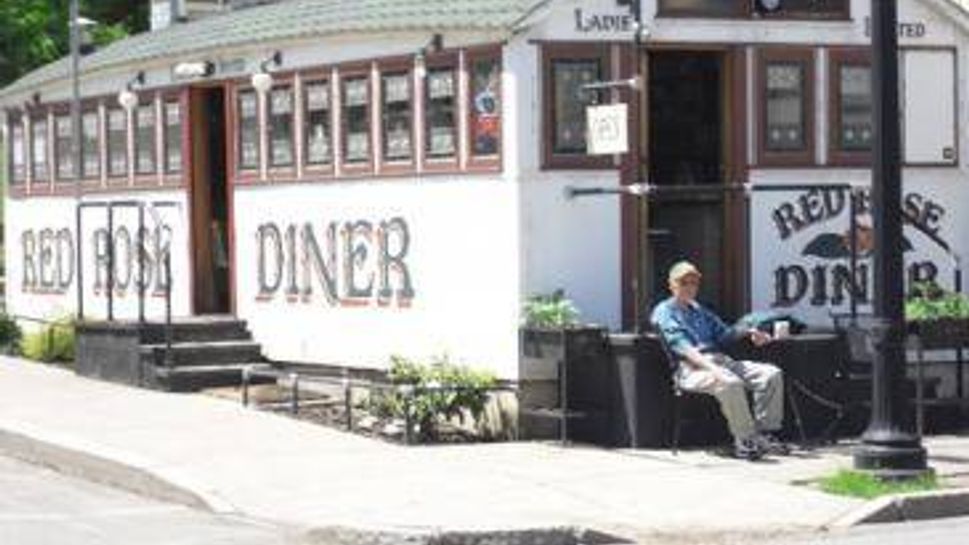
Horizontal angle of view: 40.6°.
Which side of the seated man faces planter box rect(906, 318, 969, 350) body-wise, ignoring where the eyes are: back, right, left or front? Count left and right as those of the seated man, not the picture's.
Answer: left

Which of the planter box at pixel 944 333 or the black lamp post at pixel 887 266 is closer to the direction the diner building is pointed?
the black lamp post

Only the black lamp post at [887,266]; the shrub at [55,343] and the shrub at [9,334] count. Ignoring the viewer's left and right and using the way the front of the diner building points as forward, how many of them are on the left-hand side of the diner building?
1

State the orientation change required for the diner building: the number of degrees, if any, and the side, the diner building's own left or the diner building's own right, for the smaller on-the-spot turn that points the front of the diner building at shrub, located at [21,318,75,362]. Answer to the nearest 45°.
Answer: approximately 90° to the diner building's own right

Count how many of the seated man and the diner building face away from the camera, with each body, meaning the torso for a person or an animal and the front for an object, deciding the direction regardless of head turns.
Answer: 0
